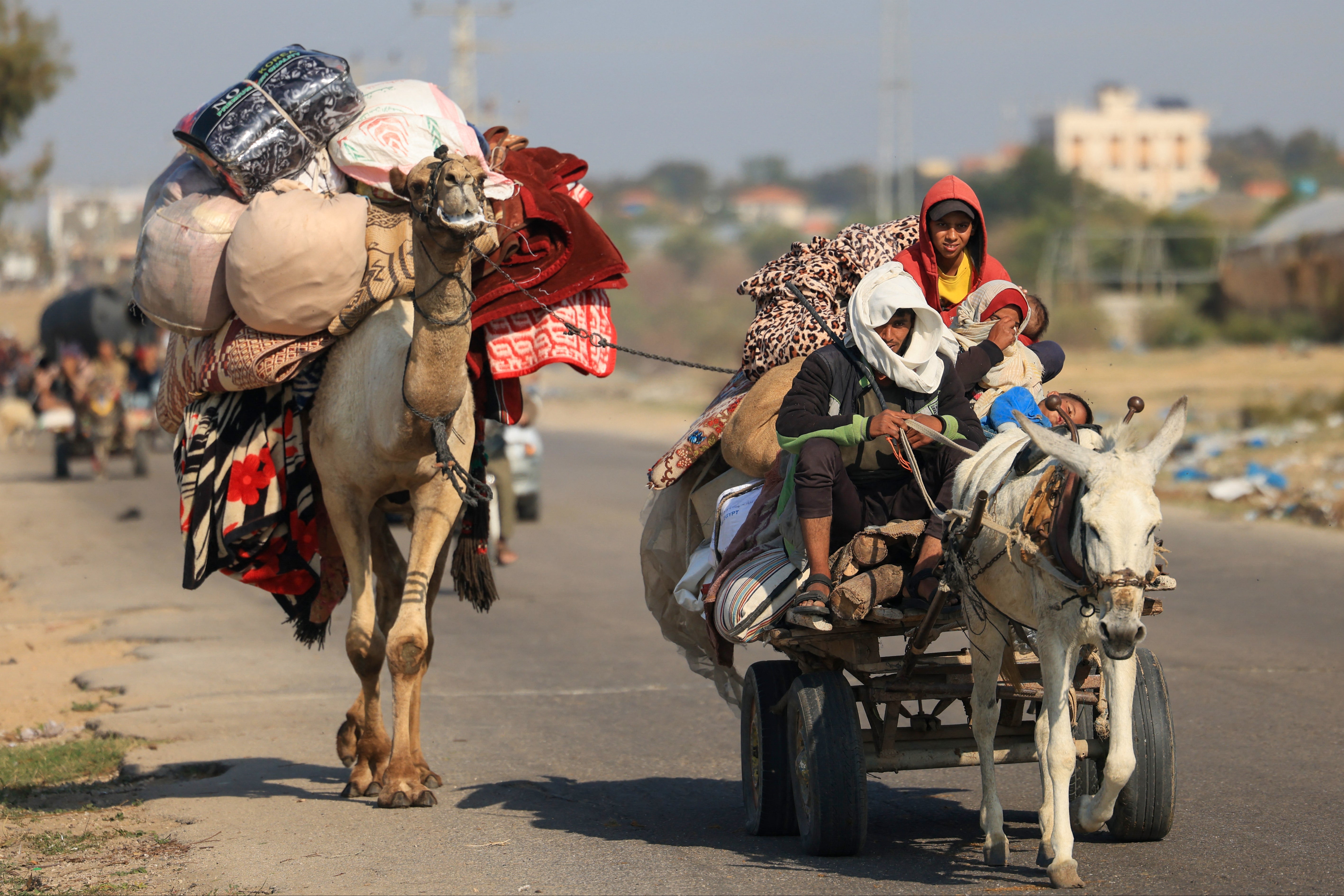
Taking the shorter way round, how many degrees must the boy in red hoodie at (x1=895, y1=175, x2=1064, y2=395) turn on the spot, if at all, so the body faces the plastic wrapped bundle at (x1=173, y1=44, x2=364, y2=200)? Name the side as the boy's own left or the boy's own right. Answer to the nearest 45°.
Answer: approximately 90° to the boy's own right

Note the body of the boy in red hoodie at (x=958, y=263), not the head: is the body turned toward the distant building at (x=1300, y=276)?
no

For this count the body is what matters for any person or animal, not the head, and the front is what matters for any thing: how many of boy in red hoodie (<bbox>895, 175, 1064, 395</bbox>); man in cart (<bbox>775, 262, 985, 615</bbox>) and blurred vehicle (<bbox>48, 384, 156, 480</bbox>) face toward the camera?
3

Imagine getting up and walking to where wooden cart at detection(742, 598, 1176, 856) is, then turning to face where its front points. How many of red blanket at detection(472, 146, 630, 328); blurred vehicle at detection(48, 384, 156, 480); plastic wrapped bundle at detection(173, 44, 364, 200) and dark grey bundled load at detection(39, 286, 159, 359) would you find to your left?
0

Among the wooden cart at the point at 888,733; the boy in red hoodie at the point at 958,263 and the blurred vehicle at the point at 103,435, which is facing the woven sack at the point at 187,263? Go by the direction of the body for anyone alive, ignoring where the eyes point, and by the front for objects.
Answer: the blurred vehicle

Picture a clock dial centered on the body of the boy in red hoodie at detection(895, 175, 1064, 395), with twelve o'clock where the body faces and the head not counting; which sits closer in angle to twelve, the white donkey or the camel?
the white donkey

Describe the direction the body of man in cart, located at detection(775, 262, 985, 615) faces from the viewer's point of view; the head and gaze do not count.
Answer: toward the camera

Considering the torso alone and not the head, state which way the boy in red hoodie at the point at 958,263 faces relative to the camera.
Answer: toward the camera

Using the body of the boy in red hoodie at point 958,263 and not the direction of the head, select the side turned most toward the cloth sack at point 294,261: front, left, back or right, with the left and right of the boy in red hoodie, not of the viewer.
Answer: right

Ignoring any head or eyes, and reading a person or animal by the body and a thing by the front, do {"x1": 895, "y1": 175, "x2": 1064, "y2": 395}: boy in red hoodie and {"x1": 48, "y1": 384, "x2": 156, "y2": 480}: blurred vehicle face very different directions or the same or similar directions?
same or similar directions

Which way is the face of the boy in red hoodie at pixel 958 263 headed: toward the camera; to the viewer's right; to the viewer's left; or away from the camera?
toward the camera

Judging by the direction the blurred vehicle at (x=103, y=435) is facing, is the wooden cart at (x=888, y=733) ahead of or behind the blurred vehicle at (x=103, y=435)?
ahead

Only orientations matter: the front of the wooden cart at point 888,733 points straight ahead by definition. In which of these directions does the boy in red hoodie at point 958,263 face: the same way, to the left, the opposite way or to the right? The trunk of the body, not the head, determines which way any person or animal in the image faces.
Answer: the same way

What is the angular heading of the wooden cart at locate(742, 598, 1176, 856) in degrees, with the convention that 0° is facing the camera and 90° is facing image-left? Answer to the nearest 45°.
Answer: approximately 0°
